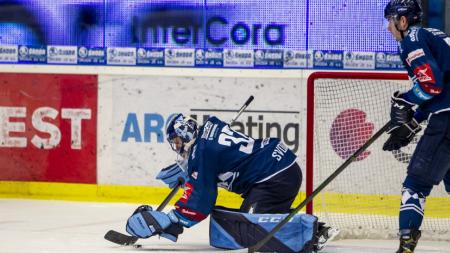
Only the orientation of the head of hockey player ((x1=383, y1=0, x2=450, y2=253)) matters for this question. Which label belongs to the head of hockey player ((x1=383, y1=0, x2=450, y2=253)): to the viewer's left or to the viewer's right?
to the viewer's left

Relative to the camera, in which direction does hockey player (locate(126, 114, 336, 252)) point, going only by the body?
to the viewer's left

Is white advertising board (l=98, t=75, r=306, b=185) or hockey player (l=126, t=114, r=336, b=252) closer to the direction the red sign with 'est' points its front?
the hockey player

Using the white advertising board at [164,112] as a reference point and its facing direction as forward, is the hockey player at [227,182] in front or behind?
in front

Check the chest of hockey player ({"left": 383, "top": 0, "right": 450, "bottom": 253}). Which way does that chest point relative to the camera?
to the viewer's left

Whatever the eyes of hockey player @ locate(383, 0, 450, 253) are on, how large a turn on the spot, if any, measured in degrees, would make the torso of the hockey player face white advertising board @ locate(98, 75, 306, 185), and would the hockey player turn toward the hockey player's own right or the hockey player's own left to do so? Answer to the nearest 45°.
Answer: approximately 45° to the hockey player's own right

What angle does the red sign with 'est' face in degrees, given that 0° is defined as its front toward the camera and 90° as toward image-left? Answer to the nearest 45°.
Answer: approximately 0°
